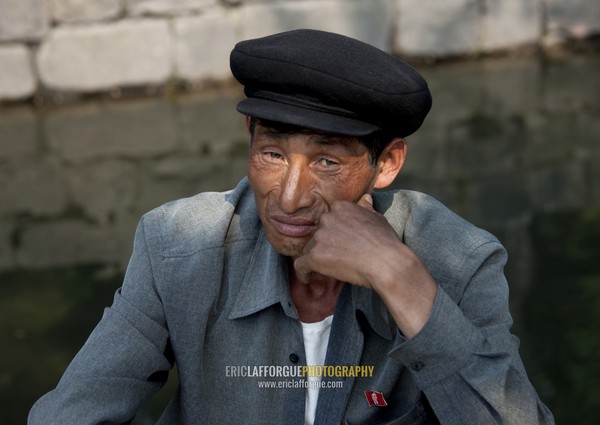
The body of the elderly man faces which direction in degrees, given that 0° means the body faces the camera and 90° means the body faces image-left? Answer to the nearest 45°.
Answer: approximately 0°
